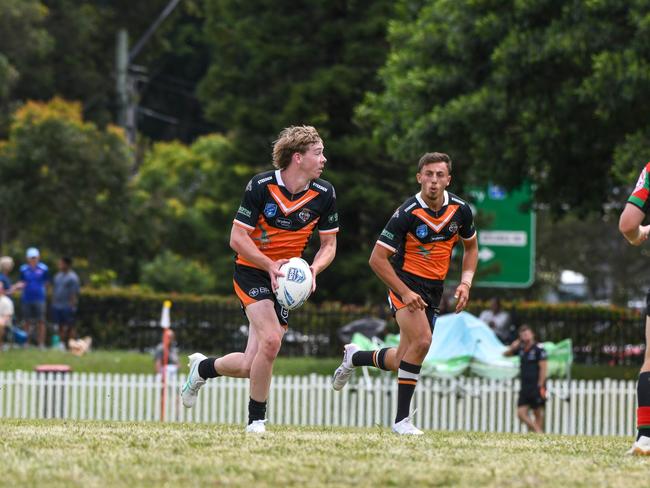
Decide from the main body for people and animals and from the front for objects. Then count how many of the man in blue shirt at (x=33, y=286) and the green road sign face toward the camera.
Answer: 2

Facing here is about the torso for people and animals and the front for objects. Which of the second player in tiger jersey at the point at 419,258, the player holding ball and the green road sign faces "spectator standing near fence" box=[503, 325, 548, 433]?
the green road sign

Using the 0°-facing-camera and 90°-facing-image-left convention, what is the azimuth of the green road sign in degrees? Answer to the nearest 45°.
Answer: approximately 0°

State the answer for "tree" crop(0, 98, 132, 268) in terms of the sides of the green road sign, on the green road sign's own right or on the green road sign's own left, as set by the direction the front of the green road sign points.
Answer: on the green road sign's own right

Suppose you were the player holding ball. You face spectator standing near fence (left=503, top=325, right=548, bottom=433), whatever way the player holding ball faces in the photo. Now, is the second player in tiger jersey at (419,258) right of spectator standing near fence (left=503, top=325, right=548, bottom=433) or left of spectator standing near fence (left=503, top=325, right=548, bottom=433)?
right

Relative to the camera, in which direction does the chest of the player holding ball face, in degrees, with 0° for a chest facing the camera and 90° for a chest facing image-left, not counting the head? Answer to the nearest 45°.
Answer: approximately 315°

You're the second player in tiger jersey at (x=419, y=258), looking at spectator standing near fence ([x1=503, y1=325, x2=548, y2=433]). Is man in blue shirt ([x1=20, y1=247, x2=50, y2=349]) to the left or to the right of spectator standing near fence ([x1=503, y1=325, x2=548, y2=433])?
left
